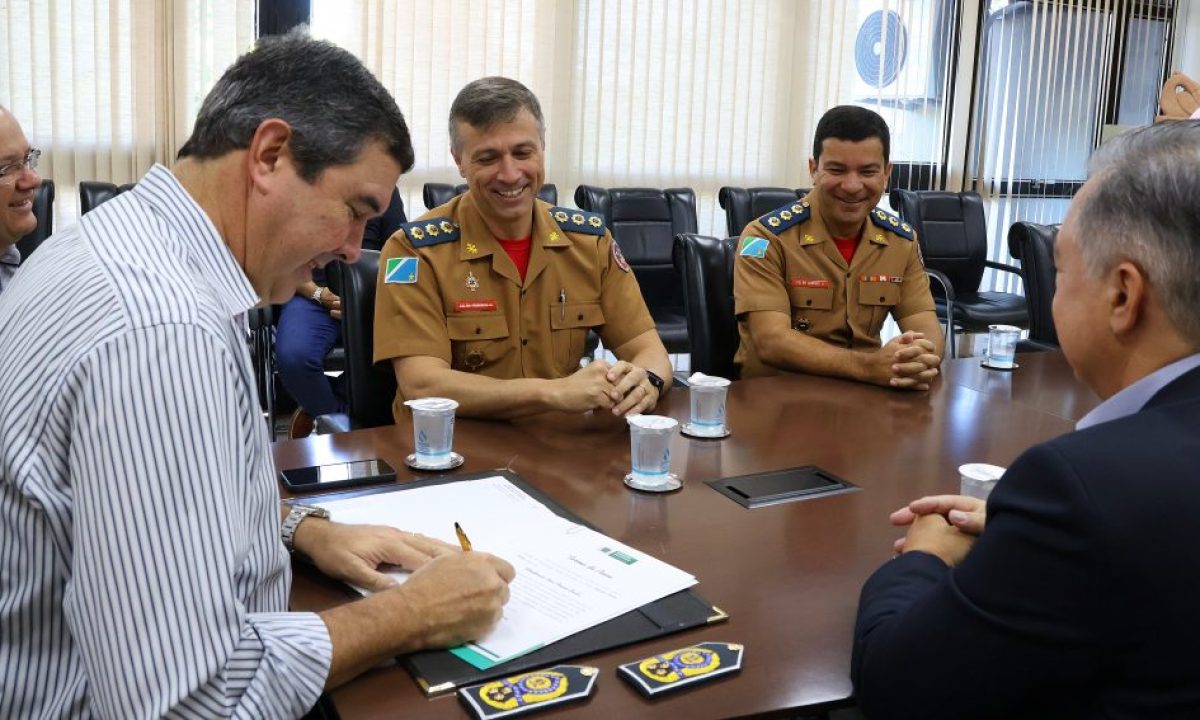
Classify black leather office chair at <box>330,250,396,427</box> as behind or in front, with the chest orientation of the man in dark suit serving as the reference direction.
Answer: in front

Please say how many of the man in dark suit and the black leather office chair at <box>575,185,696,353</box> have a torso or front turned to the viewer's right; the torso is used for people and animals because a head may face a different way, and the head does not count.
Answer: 0

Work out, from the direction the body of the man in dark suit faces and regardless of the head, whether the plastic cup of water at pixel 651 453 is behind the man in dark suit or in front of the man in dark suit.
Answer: in front

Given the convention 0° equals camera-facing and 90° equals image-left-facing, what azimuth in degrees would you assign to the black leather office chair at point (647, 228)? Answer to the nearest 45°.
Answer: approximately 0°

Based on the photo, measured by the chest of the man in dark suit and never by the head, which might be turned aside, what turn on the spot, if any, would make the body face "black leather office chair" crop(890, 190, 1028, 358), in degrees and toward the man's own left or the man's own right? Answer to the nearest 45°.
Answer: approximately 45° to the man's own right

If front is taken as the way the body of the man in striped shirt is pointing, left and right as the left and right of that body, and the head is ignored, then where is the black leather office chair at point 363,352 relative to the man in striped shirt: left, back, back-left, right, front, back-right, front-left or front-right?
left

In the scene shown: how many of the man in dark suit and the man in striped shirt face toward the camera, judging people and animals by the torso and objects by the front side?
0

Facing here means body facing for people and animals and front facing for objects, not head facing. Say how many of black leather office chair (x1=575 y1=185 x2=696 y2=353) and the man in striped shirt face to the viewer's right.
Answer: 1

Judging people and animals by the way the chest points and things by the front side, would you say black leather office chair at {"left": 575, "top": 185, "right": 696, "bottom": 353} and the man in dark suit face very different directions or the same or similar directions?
very different directions

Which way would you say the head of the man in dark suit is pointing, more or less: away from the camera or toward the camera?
away from the camera

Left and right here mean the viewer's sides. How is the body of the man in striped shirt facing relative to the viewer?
facing to the right of the viewer

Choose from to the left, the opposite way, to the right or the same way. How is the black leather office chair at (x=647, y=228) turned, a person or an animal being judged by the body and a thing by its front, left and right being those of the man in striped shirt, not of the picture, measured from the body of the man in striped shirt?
to the right

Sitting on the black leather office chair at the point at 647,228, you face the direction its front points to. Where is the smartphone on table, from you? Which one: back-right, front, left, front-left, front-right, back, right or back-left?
front

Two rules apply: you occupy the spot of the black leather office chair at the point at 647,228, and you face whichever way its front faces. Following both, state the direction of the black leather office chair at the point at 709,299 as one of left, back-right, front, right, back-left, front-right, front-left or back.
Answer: front

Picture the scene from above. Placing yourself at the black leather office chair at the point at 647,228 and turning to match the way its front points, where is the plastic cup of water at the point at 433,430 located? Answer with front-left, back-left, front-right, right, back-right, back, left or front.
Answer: front

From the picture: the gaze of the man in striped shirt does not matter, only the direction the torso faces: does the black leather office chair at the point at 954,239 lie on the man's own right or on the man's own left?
on the man's own left
